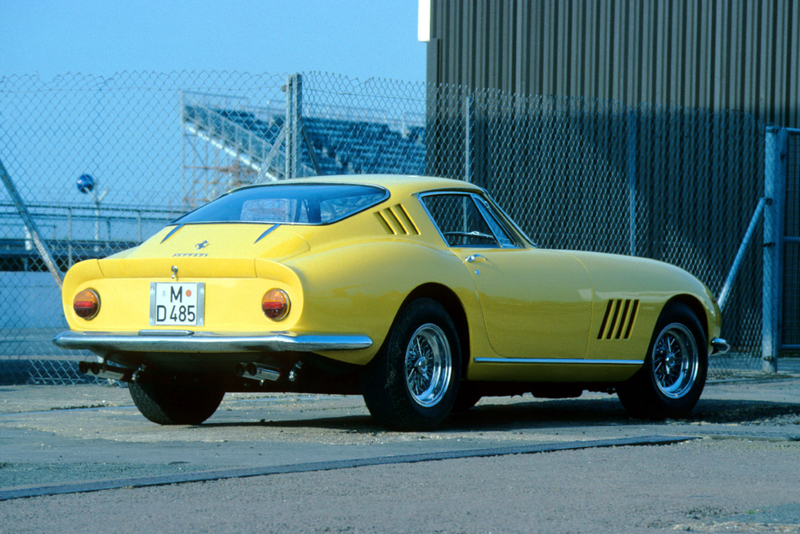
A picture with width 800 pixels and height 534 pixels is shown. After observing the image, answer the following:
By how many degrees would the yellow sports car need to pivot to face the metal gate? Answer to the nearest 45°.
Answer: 0° — it already faces it

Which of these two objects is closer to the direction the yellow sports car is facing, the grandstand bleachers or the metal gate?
the metal gate

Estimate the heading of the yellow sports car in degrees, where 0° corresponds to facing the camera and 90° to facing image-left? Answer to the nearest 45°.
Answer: approximately 225°

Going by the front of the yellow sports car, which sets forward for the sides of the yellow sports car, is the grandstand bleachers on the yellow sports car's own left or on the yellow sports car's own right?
on the yellow sports car's own left
